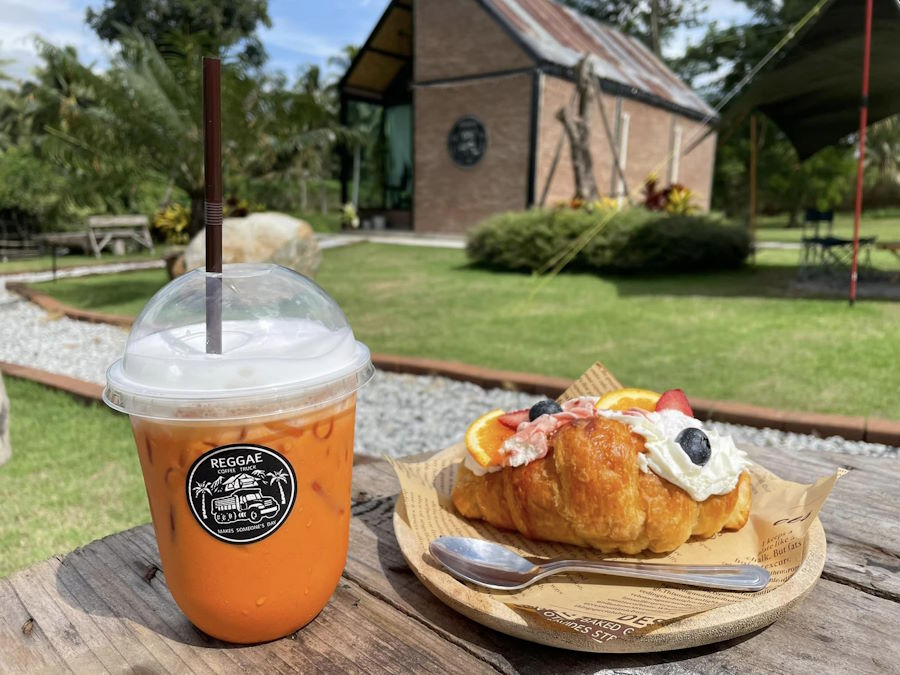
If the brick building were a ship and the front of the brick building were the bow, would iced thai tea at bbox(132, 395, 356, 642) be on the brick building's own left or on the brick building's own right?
on the brick building's own left

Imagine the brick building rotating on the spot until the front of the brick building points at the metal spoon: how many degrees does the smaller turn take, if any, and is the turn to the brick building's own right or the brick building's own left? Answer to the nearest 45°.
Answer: approximately 45° to the brick building's own left

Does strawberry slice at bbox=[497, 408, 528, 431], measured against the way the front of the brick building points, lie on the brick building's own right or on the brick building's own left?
on the brick building's own left

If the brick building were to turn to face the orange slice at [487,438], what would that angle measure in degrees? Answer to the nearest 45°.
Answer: approximately 45° to its left

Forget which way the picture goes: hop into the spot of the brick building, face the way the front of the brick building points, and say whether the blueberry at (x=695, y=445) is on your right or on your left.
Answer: on your left

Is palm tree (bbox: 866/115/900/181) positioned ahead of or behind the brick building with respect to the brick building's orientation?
behind

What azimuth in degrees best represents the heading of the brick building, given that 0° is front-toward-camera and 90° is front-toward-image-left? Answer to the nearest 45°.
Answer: approximately 45°

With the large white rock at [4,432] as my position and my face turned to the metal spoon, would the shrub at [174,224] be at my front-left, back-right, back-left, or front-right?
back-left

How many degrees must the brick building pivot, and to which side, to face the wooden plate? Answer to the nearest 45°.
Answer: approximately 45° to its left

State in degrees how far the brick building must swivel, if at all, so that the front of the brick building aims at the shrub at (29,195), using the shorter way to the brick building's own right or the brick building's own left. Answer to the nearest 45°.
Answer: approximately 45° to the brick building's own right
